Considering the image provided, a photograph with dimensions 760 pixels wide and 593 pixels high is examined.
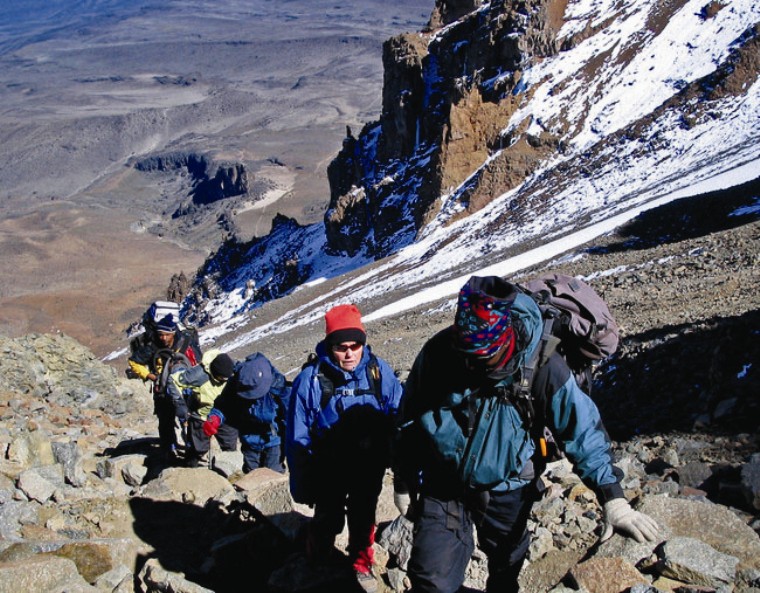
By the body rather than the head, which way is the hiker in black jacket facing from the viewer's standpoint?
toward the camera

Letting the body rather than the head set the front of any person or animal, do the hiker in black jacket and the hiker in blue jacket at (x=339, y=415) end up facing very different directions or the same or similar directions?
same or similar directions

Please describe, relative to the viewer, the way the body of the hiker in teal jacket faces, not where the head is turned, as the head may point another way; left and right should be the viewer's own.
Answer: facing the viewer
